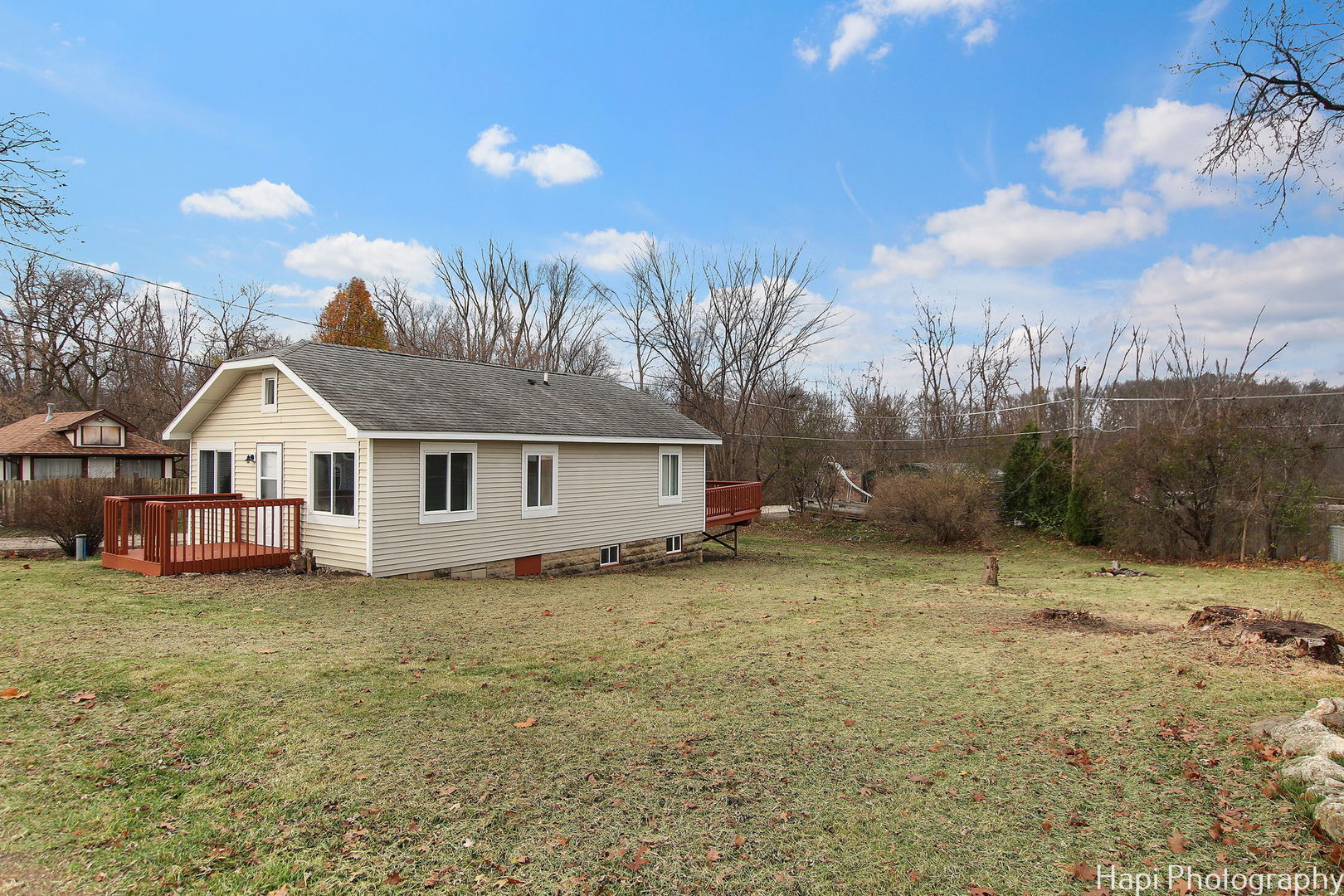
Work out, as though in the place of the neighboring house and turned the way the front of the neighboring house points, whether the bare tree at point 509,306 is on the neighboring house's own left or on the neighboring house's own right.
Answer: on the neighboring house's own left

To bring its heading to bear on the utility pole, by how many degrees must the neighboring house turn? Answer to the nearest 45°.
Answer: approximately 45° to its left

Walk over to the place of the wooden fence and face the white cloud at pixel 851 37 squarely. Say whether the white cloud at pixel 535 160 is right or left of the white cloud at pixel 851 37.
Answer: left

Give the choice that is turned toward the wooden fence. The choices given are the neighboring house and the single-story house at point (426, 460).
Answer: the neighboring house

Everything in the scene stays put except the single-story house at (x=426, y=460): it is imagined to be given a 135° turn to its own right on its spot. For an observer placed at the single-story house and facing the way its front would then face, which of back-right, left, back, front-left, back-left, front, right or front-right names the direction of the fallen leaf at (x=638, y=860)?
back

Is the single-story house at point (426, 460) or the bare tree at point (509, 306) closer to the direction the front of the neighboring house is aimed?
the single-story house

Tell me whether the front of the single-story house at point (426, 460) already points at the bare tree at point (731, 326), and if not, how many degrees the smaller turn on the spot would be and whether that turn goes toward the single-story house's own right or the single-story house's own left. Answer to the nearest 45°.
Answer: approximately 180°

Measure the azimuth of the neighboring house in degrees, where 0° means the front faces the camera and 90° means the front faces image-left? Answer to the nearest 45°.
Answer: approximately 0°

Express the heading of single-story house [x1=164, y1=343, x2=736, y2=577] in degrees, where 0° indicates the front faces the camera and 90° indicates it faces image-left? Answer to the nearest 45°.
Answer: approximately 45°

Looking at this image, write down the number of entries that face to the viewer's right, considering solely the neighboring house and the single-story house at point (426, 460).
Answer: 0

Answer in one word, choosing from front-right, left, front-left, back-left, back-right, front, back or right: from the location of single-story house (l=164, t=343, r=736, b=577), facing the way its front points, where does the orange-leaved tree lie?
back-right

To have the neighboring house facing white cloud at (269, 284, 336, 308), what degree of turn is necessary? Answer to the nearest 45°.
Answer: approximately 135° to its left

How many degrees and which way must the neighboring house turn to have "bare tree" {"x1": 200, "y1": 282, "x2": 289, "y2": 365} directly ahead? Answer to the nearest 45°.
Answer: approximately 135° to its left

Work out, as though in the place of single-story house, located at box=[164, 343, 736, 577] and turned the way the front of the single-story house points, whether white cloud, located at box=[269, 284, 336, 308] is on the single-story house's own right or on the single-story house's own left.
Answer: on the single-story house's own right
